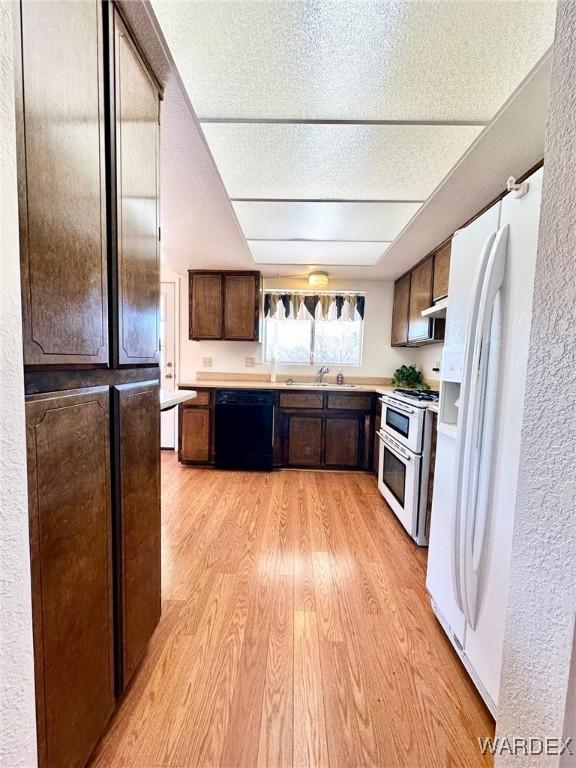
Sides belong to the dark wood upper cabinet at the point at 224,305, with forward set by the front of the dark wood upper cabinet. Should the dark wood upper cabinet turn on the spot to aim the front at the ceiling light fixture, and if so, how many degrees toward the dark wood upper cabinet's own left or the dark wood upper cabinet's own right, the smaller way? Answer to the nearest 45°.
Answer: approximately 90° to the dark wood upper cabinet's own left

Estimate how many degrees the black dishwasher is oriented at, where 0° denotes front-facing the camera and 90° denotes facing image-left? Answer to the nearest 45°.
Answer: approximately 0°

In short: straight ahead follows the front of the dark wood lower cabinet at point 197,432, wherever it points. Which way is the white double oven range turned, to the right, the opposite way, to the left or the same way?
to the right

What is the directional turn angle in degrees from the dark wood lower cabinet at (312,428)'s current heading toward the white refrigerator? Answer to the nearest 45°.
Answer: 0° — it already faces it

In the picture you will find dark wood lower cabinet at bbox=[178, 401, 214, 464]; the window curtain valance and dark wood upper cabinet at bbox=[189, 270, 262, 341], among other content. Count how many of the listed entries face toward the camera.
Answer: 3

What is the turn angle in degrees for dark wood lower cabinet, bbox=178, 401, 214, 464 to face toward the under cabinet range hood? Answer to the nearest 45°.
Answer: approximately 45° to its left

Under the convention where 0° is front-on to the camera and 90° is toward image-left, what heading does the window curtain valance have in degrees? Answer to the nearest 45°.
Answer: approximately 0°

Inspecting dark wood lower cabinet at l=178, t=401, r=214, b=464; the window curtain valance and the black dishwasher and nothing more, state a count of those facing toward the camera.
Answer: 3

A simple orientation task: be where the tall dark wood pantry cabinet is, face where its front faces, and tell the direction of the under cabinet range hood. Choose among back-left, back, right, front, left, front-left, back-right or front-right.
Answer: front-left

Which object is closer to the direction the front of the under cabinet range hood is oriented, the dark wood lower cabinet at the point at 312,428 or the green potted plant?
the dark wood lower cabinet

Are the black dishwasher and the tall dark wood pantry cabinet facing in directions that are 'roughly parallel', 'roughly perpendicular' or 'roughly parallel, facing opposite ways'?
roughly perpendicular
